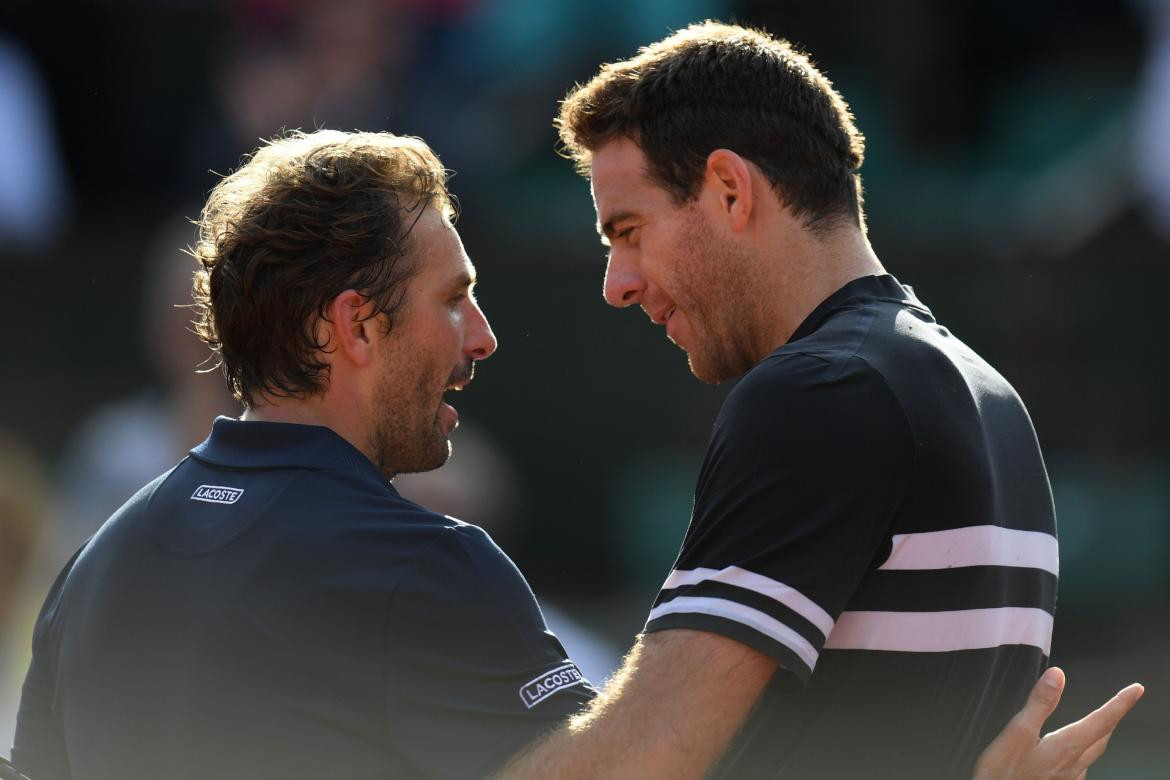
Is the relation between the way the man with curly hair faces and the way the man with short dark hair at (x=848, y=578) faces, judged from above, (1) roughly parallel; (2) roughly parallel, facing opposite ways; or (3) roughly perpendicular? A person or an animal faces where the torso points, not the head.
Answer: roughly perpendicular

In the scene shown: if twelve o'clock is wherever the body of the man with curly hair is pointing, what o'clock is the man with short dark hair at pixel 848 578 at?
The man with short dark hair is roughly at 2 o'clock from the man with curly hair.

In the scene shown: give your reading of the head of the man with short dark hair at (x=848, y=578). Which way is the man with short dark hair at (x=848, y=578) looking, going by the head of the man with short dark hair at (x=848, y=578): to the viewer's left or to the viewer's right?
to the viewer's left

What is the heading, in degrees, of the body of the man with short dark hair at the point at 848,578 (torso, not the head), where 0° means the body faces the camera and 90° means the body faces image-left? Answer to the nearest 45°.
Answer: approximately 135°

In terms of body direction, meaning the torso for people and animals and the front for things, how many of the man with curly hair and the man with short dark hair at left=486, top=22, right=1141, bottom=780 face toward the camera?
0

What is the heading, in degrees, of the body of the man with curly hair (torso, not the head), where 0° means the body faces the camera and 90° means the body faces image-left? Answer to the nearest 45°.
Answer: approximately 225°

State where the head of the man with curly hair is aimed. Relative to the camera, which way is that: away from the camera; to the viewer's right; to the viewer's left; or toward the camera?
to the viewer's right

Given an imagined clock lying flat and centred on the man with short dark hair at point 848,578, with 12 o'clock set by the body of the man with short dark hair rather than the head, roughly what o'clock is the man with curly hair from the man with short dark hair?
The man with curly hair is roughly at 10 o'clock from the man with short dark hair.
